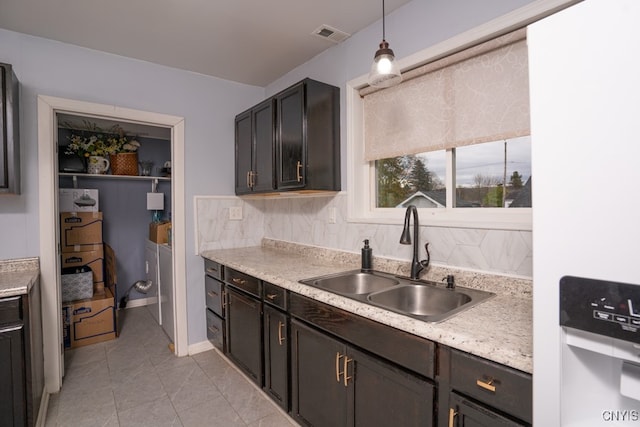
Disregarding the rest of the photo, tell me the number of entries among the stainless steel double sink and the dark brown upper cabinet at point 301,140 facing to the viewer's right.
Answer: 0

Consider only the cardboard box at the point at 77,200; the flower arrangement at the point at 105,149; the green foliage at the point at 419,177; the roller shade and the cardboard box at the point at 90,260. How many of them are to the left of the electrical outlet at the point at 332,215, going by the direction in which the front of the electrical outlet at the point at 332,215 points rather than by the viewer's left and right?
2

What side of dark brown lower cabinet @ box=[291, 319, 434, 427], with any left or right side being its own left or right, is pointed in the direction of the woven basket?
right

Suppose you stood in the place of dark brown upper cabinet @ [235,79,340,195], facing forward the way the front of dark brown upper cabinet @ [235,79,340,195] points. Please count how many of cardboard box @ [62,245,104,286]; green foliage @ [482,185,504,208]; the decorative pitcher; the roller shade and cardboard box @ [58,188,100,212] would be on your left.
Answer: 1

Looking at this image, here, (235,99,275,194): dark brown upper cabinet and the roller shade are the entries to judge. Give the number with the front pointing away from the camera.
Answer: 0

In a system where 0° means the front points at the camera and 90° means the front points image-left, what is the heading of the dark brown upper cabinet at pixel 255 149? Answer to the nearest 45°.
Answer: approximately 45°

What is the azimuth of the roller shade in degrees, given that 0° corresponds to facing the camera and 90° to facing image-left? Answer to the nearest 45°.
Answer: approximately 45°
